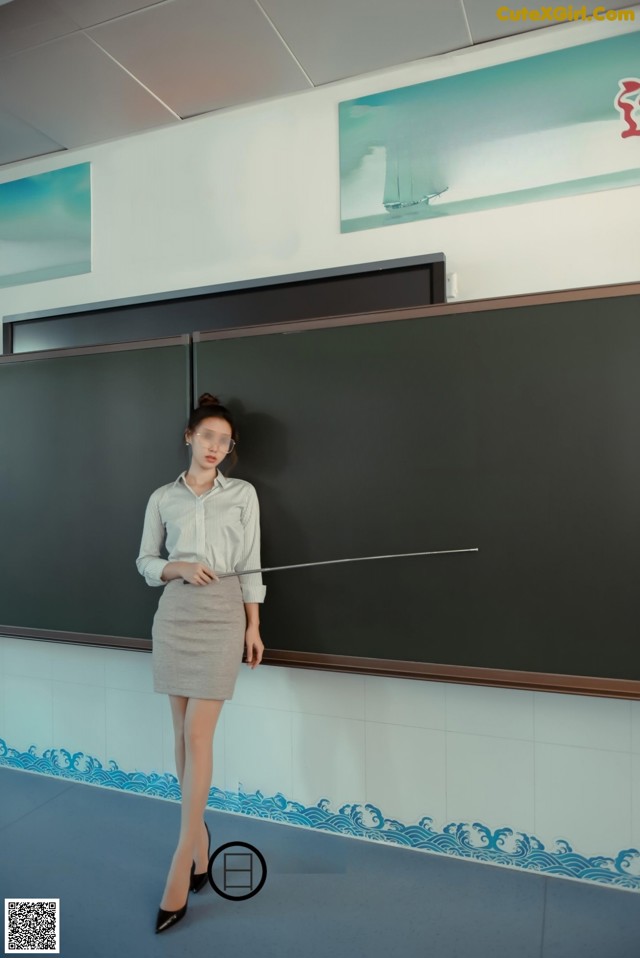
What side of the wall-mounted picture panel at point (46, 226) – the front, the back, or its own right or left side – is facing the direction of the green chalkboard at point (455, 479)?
left

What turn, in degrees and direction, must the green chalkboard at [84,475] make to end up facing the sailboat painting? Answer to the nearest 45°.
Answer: approximately 90° to its left

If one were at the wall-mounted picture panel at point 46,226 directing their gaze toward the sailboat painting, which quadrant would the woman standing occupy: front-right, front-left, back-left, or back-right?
front-right

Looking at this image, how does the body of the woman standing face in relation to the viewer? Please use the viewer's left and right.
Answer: facing the viewer

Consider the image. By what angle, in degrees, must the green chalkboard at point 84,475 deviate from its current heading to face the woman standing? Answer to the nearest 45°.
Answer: approximately 90° to its left

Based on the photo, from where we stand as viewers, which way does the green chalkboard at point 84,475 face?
facing the viewer and to the left of the viewer

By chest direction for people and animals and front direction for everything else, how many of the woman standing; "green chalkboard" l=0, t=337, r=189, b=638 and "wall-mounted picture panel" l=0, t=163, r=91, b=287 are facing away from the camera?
0

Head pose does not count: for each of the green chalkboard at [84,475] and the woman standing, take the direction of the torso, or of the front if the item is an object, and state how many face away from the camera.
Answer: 0

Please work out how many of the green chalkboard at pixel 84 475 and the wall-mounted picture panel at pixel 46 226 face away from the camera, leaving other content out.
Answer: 0
